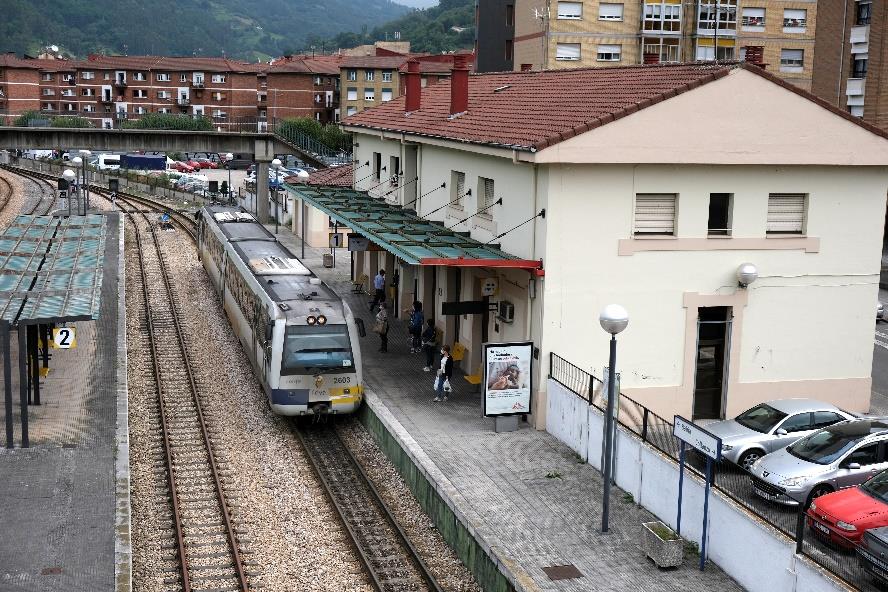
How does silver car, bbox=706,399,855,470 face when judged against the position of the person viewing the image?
facing the viewer and to the left of the viewer

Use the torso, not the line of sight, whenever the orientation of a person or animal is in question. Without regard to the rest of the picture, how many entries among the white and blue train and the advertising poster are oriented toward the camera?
2

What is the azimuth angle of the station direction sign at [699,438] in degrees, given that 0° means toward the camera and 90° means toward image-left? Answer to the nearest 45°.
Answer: approximately 45°

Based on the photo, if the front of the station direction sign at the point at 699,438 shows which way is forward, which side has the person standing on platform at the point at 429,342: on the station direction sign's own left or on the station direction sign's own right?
on the station direction sign's own right

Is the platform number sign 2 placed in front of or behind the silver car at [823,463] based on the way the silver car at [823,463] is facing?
in front

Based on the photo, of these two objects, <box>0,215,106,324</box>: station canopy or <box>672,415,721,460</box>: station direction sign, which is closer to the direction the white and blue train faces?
the station direction sign

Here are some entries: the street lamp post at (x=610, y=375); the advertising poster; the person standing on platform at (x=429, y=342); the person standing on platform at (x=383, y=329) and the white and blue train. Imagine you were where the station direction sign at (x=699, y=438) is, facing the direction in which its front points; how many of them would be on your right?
5

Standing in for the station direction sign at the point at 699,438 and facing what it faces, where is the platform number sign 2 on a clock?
The platform number sign 2 is roughly at 2 o'clock from the station direction sign.

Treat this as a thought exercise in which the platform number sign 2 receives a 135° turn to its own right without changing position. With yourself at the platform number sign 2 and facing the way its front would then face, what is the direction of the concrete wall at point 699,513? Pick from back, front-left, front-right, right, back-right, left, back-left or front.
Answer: back

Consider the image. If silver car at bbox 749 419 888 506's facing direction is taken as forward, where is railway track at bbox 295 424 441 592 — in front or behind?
in front

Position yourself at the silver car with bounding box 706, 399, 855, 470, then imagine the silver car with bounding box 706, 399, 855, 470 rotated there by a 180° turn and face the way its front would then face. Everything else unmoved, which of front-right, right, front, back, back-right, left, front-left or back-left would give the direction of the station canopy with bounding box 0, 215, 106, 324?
back-left

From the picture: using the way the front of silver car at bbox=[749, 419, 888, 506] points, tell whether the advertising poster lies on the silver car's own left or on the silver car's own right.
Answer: on the silver car's own right

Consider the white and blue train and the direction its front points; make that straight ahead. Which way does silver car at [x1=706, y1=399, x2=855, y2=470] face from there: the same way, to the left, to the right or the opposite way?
to the right

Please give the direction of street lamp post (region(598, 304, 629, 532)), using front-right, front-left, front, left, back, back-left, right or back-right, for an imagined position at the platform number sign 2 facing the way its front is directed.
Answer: front-left

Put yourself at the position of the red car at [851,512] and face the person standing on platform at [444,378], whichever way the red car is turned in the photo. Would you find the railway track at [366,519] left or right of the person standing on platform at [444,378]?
left

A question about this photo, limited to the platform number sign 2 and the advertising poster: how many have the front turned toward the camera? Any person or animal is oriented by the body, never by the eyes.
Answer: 2

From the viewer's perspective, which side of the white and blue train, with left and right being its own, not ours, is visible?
front

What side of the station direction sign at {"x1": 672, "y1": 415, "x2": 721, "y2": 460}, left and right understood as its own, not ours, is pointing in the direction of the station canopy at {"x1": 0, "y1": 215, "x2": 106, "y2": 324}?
right
